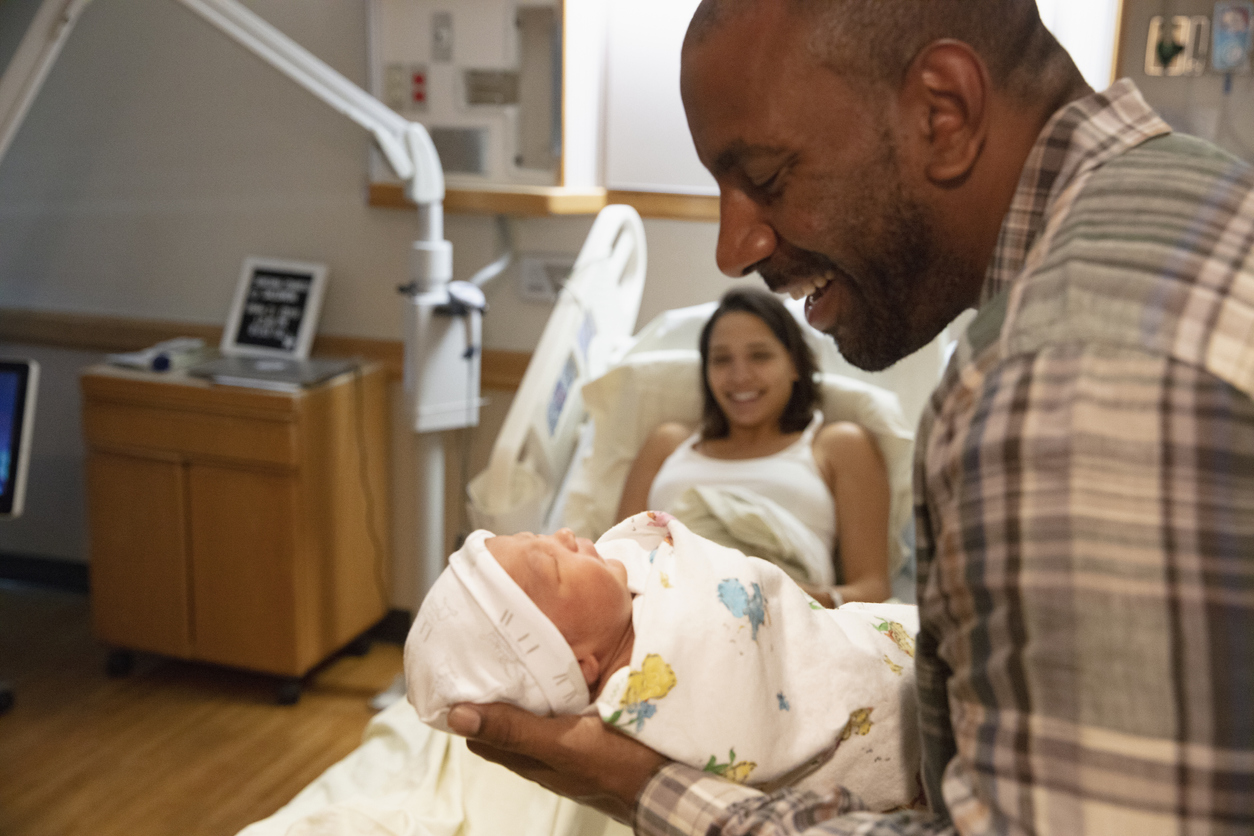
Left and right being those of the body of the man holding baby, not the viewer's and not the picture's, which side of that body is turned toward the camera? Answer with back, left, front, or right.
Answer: left

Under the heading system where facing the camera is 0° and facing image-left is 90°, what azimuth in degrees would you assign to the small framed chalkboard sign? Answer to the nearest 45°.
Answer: approximately 0°

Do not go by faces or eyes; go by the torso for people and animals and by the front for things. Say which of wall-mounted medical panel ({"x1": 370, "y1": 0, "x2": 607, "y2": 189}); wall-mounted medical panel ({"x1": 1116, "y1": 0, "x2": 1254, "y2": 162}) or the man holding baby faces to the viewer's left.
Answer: the man holding baby

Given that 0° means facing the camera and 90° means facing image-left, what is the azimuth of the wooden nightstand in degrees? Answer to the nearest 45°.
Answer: approximately 45°

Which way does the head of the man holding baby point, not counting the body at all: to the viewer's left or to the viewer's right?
to the viewer's left

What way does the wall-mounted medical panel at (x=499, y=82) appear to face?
toward the camera

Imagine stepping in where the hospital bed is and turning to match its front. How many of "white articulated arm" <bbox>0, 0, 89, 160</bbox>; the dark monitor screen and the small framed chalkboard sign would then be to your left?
0

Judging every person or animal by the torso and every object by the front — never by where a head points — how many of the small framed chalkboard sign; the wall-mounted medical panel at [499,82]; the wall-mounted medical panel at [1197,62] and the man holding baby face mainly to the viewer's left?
1

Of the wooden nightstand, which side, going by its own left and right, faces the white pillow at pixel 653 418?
left

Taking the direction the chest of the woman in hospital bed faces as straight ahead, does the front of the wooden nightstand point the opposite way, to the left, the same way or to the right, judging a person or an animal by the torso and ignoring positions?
the same way

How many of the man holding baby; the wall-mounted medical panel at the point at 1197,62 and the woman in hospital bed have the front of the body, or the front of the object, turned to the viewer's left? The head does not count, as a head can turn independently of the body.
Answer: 1

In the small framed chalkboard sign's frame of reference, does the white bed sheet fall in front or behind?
in front

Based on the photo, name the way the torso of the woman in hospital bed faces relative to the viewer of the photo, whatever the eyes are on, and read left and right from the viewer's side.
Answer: facing the viewer

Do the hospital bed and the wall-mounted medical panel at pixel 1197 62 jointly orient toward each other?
no

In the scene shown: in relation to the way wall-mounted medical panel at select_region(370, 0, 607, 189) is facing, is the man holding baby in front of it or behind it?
in front

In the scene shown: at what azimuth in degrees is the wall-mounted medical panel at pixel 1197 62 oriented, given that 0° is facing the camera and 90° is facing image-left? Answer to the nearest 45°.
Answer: approximately 0°

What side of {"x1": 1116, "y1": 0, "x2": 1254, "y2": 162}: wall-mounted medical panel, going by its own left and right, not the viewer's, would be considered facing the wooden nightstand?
right

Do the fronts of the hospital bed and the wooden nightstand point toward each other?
no
